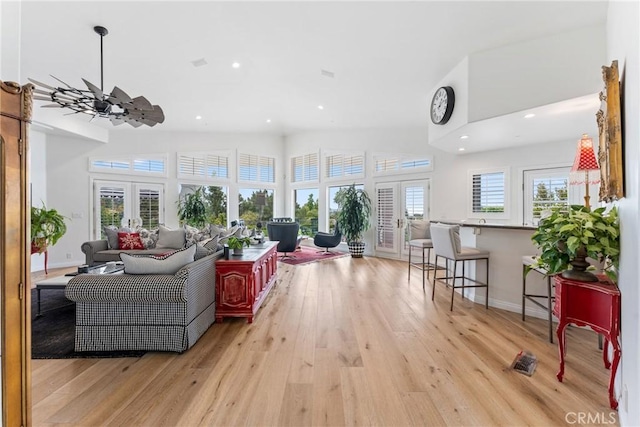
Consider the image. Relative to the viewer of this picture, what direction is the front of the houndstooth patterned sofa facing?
facing away from the viewer and to the left of the viewer

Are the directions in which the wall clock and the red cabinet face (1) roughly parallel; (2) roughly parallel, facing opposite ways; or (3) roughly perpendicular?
roughly parallel, facing opposite ways

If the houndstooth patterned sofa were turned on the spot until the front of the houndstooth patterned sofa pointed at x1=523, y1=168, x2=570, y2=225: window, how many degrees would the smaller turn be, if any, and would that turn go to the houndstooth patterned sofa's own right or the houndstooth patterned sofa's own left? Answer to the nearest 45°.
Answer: approximately 135° to the houndstooth patterned sofa's own right

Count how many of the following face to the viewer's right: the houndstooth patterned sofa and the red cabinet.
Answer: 1

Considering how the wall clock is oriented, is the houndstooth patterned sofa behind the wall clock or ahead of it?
ahead

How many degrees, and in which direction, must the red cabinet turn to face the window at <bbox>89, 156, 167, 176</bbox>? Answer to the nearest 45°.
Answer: approximately 135° to its left

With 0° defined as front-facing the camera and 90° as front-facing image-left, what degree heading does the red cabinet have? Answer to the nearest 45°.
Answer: approximately 270°

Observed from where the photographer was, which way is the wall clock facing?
facing the viewer and to the left of the viewer

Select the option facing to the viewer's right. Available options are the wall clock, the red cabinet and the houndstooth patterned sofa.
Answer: the red cabinet

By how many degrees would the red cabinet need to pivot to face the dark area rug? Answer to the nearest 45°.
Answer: approximately 180°

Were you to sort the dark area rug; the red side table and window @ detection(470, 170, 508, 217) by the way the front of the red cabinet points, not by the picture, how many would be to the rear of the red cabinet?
1

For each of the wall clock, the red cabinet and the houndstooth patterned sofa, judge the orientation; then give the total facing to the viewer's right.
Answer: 1

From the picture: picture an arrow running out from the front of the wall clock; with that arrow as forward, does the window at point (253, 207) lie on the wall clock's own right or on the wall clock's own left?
on the wall clock's own right

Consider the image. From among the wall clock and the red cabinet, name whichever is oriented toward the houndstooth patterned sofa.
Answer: the wall clock

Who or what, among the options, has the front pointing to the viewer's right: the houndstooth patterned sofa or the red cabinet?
the red cabinet
